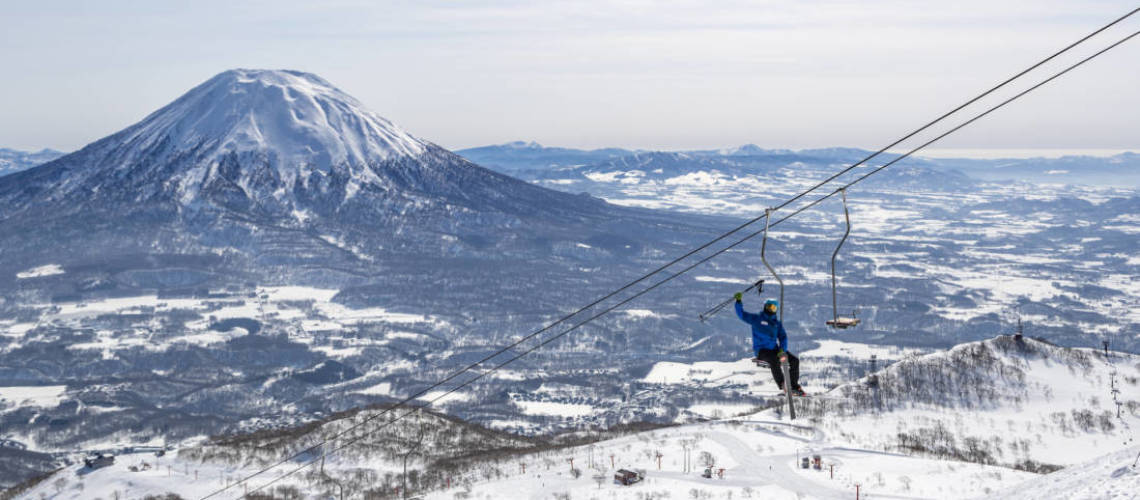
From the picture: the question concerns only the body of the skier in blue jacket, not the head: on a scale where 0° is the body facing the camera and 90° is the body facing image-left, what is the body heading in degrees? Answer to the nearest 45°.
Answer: approximately 315°
